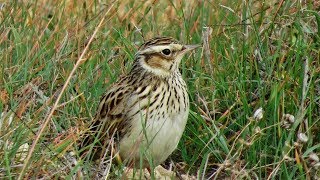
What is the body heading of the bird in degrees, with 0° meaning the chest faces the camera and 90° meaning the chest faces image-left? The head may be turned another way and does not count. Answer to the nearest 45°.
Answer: approximately 315°
